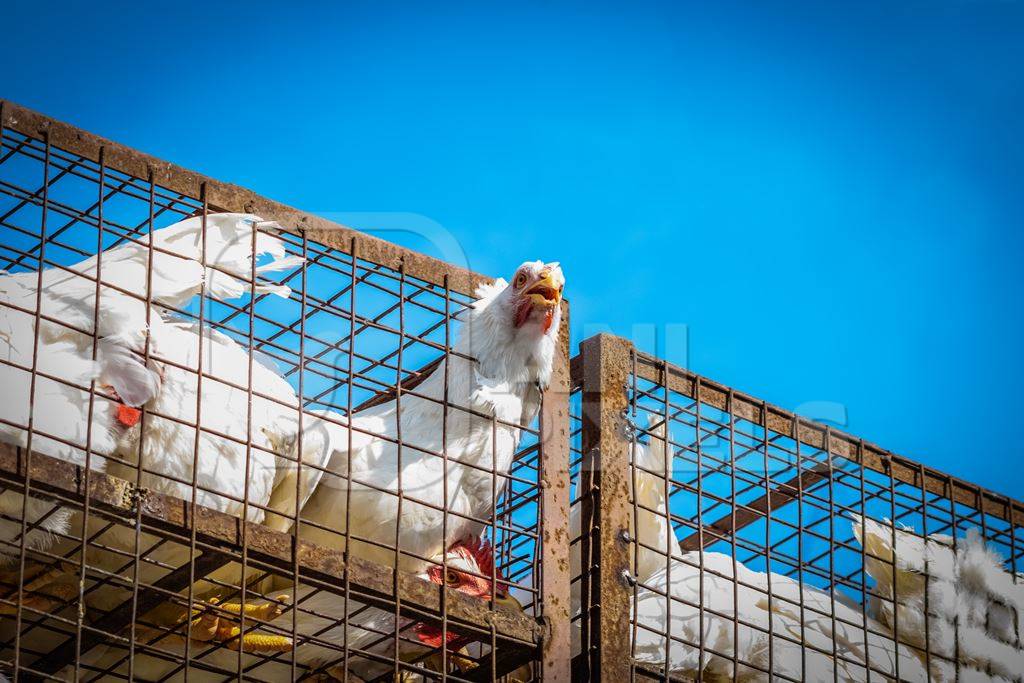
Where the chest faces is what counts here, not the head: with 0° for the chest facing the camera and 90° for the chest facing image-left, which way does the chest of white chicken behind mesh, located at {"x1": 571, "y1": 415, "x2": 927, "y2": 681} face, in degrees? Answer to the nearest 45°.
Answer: approximately 90°

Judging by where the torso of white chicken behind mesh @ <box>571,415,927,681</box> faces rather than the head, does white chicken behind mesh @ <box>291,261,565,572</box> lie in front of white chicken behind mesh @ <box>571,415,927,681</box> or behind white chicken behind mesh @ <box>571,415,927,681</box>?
in front
